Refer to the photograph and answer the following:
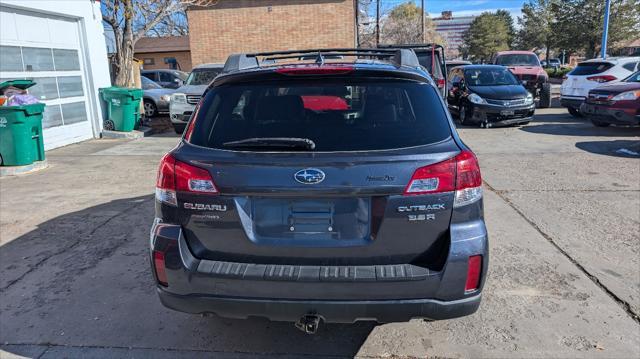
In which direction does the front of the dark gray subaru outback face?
away from the camera

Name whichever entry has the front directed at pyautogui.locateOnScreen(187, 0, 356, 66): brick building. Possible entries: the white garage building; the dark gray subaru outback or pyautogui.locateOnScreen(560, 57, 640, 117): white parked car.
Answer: the dark gray subaru outback

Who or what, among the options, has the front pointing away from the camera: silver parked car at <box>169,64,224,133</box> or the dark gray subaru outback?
the dark gray subaru outback

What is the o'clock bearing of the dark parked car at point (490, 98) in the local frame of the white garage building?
The dark parked car is roughly at 11 o'clock from the white garage building.

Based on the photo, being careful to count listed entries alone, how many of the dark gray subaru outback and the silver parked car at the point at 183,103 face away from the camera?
1

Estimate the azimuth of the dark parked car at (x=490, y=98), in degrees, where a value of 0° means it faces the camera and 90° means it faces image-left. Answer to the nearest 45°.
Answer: approximately 315°

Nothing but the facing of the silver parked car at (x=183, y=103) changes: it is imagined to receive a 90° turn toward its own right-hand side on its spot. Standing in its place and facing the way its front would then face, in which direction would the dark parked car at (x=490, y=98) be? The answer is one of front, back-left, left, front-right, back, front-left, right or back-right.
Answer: back-right

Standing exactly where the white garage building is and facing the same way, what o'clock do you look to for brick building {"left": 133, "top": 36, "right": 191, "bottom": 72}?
The brick building is roughly at 8 o'clock from the white garage building.

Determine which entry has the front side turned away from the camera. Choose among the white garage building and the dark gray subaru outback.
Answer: the dark gray subaru outback

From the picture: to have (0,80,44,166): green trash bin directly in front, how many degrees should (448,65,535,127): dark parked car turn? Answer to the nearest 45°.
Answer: approximately 90° to its right

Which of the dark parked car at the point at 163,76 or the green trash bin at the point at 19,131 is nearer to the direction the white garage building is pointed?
the green trash bin

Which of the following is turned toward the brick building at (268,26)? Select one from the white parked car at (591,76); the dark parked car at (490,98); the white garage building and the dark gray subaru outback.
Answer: the dark gray subaru outback
